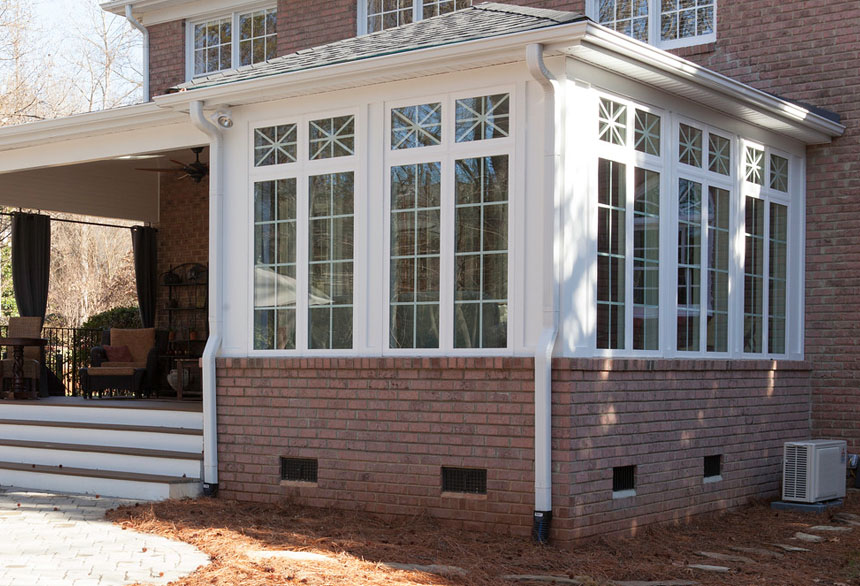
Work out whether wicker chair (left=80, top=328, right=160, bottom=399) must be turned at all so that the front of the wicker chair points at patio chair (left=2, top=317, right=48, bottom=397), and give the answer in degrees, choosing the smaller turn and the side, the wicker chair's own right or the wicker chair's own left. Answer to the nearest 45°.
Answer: approximately 45° to the wicker chair's own right

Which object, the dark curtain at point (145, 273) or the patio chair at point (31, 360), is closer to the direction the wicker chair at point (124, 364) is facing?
the patio chair

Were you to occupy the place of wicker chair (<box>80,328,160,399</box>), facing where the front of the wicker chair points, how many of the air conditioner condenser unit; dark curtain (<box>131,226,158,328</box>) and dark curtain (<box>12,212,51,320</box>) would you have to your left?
1

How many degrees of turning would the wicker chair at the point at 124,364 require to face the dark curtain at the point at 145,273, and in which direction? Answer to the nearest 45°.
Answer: approximately 135° to its right

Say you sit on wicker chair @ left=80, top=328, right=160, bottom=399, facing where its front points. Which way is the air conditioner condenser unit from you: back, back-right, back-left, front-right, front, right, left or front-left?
left

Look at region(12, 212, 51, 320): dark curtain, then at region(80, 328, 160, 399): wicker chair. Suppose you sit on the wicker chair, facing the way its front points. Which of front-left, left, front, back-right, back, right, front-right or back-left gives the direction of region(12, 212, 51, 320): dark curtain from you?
right

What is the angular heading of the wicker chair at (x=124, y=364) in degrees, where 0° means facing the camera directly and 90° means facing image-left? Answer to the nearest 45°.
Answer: approximately 45°
